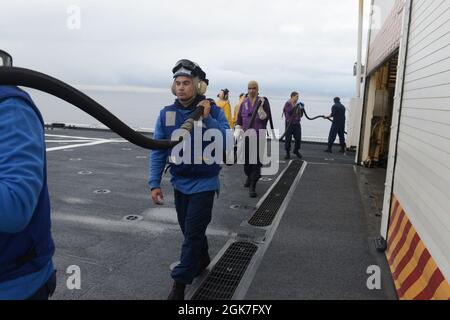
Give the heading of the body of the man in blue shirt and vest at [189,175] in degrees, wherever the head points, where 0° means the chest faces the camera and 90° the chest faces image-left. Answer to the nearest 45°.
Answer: approximately 45°

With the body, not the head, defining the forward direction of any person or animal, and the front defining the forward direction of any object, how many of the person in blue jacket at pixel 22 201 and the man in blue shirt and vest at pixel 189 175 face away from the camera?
0

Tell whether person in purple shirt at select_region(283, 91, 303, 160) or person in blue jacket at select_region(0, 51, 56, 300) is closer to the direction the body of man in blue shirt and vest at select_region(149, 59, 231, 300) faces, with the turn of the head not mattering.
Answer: the person in blue jacket

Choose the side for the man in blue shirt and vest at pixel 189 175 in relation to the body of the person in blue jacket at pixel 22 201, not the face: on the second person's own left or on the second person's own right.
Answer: on the second person's own right

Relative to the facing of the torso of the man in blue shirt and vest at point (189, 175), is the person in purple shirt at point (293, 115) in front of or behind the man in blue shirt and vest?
behind

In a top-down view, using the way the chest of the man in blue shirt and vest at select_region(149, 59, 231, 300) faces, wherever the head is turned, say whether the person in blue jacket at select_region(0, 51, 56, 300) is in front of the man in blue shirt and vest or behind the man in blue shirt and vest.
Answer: in front
